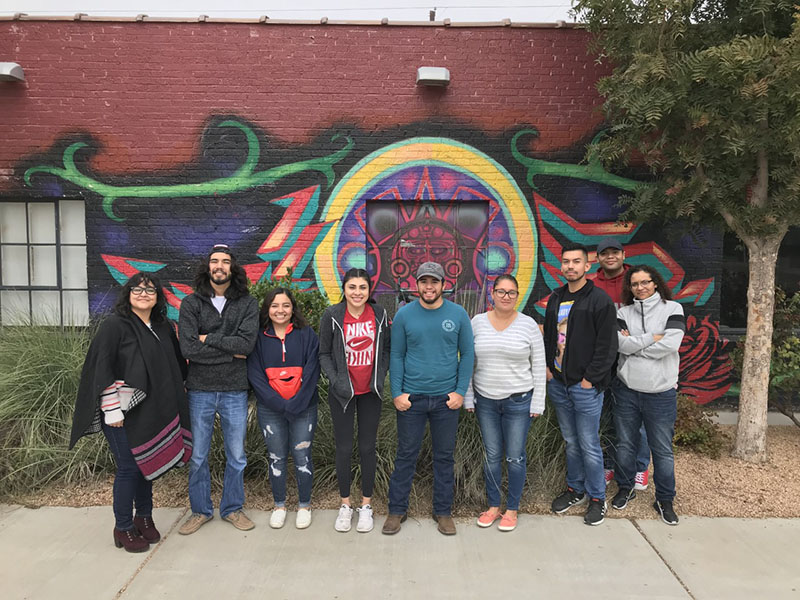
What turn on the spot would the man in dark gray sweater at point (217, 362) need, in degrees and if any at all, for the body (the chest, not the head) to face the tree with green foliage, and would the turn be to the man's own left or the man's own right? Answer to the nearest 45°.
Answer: approximately 90° to the man's own left

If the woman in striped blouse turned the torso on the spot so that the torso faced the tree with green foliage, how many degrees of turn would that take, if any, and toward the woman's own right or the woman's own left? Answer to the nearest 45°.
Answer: approximately 135° to the woman's own left

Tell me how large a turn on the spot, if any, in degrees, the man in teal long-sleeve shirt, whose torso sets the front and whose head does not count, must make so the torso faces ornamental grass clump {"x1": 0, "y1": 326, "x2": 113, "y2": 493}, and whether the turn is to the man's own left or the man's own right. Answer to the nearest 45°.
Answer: approximately 90° to the man's own right

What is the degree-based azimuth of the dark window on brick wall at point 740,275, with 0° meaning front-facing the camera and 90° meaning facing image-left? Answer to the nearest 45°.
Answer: approximately 0°

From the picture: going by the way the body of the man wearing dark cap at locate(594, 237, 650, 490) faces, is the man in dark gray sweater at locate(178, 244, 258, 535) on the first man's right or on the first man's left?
on the first man's right

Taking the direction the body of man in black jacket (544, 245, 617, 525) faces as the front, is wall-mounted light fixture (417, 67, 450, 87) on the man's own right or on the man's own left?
on the man's own right

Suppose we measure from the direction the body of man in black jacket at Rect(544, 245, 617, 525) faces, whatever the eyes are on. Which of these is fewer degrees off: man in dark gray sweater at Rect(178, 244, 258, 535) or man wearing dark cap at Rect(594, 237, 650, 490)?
the man in dark gray sweater

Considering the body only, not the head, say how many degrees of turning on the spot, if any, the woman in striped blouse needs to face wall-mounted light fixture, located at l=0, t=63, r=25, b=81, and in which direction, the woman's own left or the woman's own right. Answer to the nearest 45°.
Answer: approximately 90° to the woman's own right
